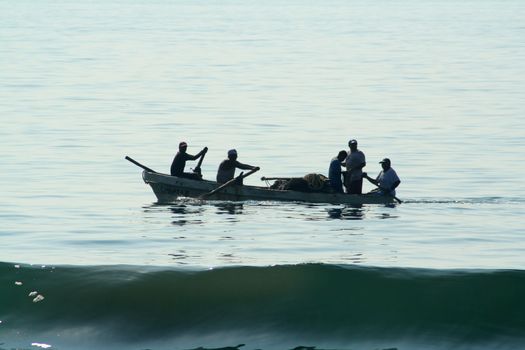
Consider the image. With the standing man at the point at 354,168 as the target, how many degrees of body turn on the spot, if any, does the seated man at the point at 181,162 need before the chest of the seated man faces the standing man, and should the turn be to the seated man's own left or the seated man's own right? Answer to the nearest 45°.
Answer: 0° — they already face them

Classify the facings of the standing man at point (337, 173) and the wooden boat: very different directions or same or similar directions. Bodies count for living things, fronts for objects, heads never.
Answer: very different directions

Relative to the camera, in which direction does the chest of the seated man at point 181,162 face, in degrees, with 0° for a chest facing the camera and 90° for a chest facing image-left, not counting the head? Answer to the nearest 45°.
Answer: approximately 270°

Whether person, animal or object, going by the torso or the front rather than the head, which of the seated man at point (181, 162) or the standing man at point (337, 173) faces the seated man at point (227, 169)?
the seated man at point (181, 162)

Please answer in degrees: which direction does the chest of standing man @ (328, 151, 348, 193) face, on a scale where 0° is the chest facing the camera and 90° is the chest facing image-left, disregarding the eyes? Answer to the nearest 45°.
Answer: approximately 270°

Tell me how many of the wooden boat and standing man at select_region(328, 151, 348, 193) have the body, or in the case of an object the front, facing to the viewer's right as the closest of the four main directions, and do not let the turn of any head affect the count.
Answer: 1

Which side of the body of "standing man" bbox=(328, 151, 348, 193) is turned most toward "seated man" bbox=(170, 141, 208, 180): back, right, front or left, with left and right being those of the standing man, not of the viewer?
back

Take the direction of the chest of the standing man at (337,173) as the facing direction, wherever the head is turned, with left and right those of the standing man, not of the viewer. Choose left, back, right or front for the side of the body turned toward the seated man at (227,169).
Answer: back

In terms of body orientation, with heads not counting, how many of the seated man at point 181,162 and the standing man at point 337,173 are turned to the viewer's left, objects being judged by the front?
0

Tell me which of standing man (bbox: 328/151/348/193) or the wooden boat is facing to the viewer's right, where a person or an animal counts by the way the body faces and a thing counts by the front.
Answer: the standing man

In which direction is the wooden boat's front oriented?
to the viewer's left
